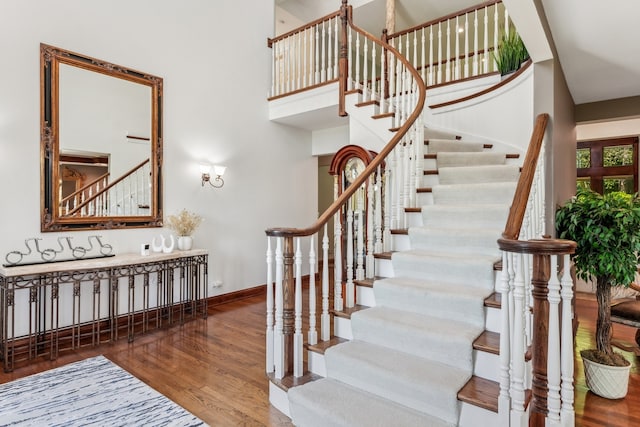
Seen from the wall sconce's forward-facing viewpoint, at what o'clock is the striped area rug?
The striped area rug is roughly at 2 o'clock from the wall sconce.

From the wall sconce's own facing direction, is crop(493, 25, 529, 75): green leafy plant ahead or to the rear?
ahead

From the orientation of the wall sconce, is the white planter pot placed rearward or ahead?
ahead

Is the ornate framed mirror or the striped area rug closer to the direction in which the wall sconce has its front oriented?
the striped area rug

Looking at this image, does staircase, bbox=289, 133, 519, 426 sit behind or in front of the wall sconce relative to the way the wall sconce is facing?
in front

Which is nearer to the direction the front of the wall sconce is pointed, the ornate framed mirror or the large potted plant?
the large potted plant

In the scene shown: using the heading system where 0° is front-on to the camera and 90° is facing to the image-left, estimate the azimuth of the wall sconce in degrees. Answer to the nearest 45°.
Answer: approximately 315°

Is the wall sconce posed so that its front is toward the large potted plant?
yes
